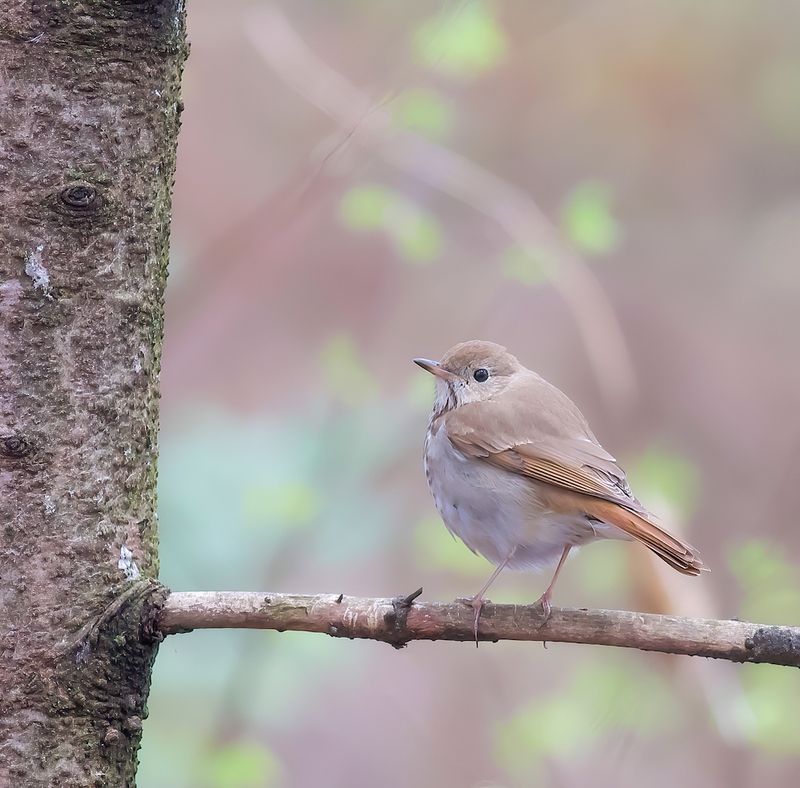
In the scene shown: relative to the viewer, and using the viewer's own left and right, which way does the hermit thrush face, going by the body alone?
facing to the left of the viewer
